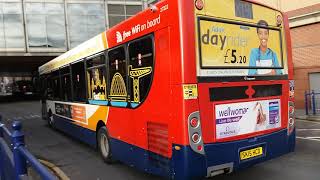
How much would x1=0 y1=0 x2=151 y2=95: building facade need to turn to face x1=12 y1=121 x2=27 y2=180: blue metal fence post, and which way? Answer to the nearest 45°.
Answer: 0° — it already faces it

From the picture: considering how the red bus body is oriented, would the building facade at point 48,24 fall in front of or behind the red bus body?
in front

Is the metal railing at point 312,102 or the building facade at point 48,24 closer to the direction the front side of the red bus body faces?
the building facade

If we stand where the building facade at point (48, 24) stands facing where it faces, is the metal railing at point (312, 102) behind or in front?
in front

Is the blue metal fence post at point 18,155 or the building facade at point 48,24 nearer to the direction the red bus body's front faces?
the building facade

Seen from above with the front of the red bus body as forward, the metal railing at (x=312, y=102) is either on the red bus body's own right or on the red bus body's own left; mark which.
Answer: on the red bus body's own right

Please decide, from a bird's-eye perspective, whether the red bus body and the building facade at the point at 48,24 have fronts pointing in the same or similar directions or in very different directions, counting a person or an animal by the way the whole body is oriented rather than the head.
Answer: very different directions

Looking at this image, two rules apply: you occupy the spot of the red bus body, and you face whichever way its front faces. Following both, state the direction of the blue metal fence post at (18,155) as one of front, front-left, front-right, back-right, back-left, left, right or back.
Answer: left

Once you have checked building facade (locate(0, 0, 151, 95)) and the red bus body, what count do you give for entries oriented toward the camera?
1

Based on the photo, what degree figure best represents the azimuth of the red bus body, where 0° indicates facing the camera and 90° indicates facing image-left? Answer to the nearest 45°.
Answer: approximately 135°
